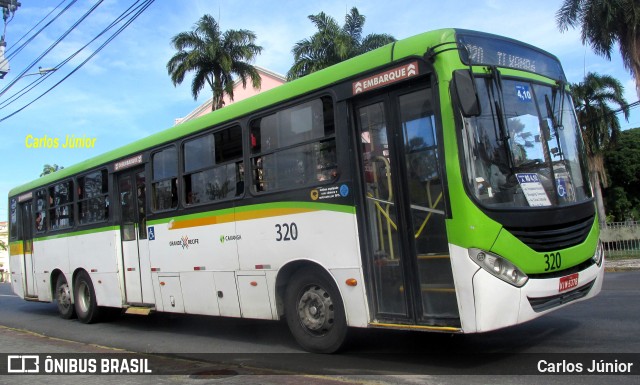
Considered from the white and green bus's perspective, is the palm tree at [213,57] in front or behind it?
behind

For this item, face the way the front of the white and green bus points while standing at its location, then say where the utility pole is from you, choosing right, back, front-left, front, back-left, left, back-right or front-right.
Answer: back

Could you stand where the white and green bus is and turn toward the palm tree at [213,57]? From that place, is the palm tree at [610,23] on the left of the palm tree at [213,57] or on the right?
right

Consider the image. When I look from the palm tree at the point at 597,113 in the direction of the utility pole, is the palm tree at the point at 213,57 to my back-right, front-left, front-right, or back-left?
front-right

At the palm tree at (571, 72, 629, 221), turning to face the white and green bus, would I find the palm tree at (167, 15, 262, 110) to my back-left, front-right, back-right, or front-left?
front-right

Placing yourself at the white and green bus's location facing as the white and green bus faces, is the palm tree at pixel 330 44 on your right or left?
on your left

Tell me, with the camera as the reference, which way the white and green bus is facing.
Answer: facing the viewer and to the right of the viewer

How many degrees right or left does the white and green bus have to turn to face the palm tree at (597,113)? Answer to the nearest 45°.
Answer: approximately 90° to its left

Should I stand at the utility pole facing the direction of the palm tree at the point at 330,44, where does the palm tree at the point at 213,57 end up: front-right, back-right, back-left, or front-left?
front-left

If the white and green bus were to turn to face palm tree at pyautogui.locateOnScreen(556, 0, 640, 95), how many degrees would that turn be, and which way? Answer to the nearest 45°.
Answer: approximately 90° to its left
